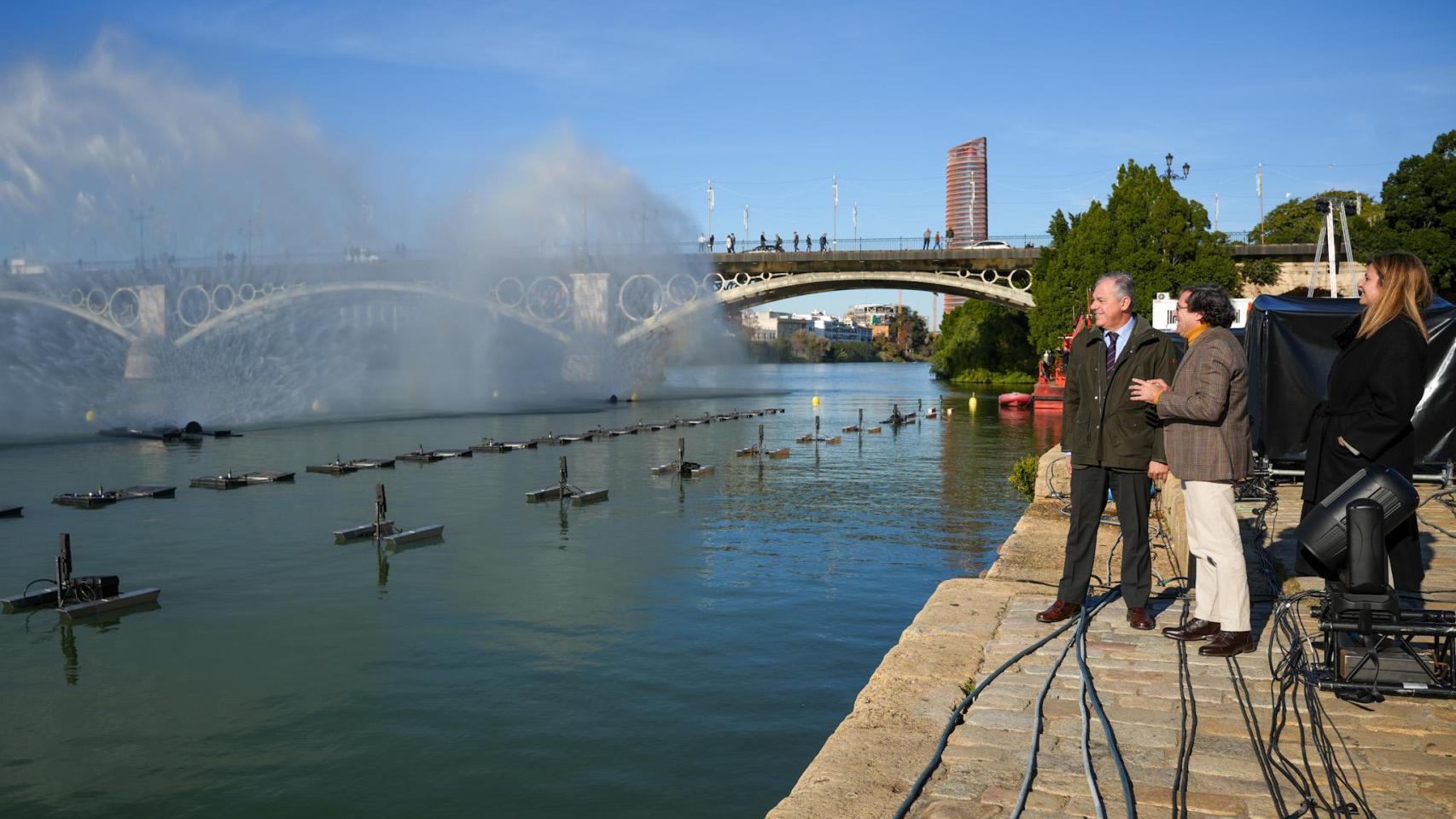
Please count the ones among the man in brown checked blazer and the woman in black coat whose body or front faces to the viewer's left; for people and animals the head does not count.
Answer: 2

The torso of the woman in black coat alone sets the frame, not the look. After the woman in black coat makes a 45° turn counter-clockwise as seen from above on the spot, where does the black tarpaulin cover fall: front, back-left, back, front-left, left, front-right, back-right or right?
back-right

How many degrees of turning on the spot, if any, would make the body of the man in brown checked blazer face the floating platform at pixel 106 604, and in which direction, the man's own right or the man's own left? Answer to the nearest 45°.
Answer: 0° — they already face it

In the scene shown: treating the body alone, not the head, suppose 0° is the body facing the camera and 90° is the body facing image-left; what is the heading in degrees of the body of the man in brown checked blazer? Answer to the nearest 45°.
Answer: approximately 90°

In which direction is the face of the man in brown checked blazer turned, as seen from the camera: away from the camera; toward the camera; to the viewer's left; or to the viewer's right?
to the viewer's left

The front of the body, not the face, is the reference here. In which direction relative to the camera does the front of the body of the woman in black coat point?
to the viewer's left

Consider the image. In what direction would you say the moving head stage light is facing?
to the viewer's left

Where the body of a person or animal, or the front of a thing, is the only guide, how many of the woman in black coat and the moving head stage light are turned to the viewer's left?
2

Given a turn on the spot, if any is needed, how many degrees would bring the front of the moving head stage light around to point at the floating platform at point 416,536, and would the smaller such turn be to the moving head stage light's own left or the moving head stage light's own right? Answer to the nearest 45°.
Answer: approximately 45° to the moving head stage light's own right

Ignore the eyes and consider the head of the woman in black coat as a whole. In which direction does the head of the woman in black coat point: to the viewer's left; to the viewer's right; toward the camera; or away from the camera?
to the viewer's left

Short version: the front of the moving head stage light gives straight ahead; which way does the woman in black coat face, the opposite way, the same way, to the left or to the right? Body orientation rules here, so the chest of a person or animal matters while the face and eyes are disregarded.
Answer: the same way

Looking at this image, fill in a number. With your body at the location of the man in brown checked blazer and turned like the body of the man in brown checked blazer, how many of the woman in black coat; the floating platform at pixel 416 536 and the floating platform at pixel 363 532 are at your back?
1

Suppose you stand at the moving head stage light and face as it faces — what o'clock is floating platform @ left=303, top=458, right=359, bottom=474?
The floating platform is roughly at 1 o'clock from the moving head stage light.

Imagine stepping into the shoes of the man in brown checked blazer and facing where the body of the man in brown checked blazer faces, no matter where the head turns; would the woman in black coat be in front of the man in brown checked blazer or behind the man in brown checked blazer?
behind

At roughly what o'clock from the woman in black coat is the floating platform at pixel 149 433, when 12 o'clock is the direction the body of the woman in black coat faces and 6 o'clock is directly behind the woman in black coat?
The floating platform is roughly at 1 o'clock from the woman in black coat.
